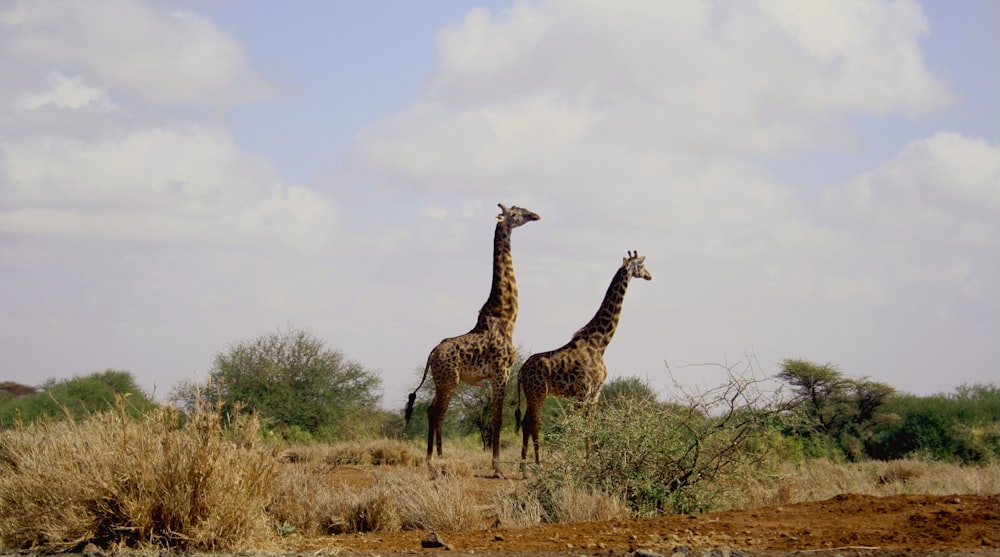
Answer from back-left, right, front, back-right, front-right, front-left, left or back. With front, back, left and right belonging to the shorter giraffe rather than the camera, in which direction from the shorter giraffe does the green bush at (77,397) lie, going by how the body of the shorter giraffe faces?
back-left

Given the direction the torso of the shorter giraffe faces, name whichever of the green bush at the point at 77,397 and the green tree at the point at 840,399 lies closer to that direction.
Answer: the green tree

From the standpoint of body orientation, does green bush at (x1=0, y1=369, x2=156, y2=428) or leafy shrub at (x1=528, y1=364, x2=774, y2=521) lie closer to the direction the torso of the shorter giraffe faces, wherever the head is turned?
the leafy shrub

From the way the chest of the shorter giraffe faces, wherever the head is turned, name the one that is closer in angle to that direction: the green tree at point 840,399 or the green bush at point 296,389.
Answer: the green tree

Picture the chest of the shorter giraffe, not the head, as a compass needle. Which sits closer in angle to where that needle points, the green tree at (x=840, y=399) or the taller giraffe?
the green tree

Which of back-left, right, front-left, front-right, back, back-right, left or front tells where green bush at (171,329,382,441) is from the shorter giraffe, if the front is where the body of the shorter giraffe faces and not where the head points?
back-left

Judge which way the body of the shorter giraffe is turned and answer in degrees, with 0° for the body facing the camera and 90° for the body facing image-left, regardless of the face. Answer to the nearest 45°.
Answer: approximately 270°

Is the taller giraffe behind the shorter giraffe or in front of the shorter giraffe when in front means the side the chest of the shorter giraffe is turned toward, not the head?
behind
